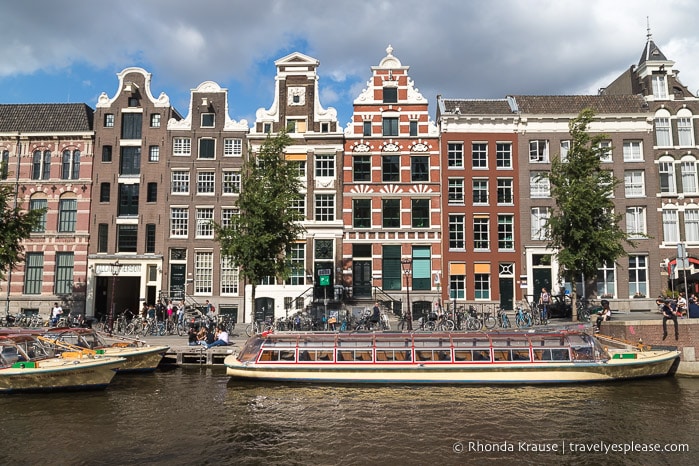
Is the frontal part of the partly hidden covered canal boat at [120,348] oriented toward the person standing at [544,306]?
yes

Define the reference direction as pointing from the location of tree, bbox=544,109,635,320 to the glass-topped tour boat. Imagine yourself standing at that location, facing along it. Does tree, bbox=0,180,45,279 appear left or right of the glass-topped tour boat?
right

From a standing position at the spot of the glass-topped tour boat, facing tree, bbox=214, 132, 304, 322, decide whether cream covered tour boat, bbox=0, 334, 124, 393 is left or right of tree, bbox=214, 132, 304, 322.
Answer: left

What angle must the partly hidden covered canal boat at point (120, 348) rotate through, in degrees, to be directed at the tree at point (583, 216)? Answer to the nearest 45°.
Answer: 0° — it already faces it

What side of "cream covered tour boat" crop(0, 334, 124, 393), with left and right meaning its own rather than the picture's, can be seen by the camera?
right
